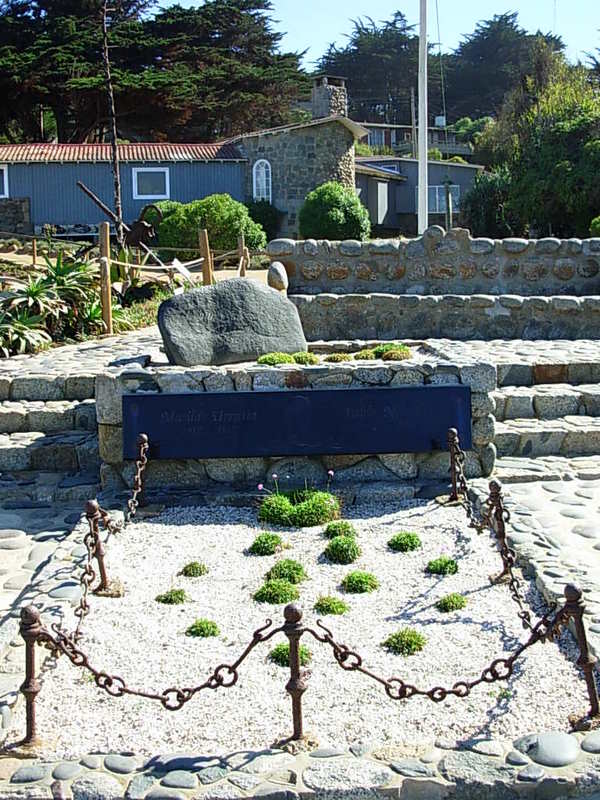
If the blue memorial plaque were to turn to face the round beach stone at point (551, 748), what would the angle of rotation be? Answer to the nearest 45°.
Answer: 0° — it already faces it

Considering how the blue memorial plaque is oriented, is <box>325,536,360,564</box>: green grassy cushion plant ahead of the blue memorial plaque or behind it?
ahead

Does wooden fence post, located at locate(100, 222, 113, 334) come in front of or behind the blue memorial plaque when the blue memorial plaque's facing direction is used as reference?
behind

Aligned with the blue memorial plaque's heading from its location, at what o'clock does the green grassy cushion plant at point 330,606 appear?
The green grassy cushion plant is roughly at 12 o'clock from the blue memorial plaque.

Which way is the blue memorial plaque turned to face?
toward the camera

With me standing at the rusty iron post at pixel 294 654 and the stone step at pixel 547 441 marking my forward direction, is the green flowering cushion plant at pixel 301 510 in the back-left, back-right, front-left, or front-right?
front-left

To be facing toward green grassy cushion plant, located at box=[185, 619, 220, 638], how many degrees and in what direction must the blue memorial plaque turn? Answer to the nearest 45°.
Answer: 0° — it already faces it

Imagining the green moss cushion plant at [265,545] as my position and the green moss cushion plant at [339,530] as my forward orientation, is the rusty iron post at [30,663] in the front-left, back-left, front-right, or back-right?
back-right

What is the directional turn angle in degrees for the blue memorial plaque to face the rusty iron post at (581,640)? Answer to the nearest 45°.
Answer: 0° — it already faces it

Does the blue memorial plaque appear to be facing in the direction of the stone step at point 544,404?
no

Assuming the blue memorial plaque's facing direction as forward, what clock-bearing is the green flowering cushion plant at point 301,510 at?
The green flowering cushion plant is roughly at 12 o'clock from the blue memorial plaque.

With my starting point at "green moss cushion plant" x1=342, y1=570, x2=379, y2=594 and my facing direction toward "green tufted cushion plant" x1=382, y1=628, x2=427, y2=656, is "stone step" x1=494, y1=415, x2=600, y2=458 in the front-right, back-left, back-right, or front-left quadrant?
back-left

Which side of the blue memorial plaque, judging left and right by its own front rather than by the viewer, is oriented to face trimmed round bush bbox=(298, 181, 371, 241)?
back

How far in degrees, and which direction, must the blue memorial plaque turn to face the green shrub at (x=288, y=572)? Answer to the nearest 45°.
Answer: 0° — it already faces it

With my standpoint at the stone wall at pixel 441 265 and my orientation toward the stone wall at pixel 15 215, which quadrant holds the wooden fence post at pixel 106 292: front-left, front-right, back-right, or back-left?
front-left
